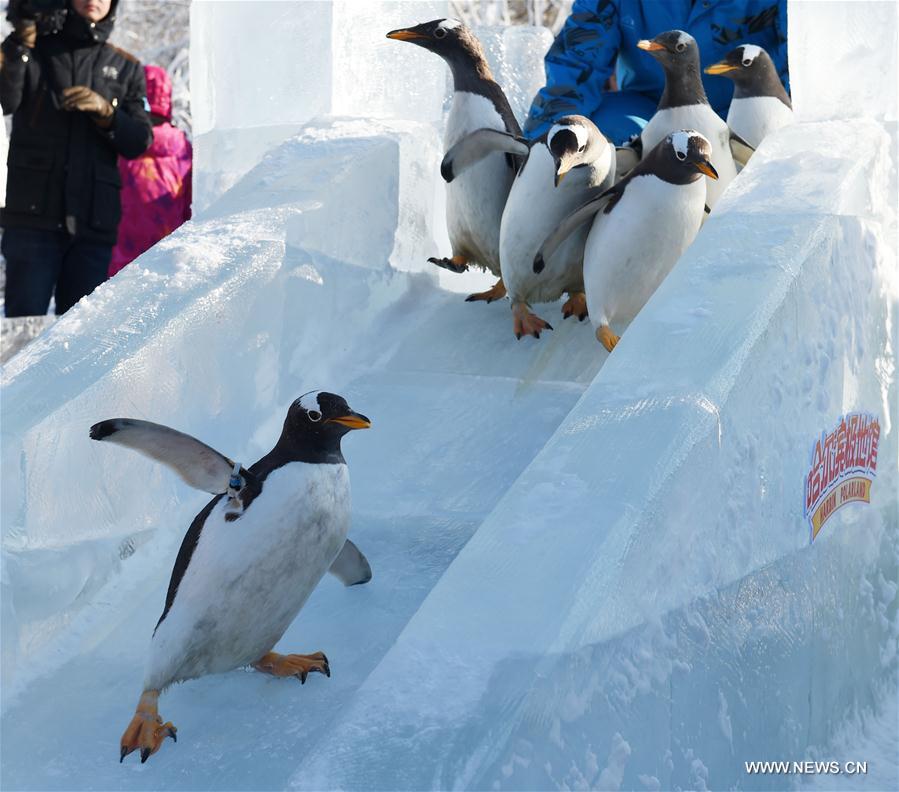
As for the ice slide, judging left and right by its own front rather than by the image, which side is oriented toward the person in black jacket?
right

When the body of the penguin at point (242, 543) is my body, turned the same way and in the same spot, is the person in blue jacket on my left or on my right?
on my left

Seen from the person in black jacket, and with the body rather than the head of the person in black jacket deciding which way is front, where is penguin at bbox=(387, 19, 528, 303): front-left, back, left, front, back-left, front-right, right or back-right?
front-left

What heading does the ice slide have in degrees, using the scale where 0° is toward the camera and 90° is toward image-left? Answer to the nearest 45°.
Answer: approximately 45°

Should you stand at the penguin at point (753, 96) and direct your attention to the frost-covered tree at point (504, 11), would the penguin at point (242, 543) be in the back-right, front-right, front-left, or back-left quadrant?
back-left

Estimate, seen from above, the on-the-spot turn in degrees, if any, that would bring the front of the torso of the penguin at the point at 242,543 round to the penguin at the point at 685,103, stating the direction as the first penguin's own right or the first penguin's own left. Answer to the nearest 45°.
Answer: approximately 90° to the first penguin's own left

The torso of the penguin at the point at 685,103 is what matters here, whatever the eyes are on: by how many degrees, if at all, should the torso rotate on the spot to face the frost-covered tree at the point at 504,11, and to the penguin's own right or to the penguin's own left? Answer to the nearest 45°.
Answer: approximately 135° to the penguin's own right

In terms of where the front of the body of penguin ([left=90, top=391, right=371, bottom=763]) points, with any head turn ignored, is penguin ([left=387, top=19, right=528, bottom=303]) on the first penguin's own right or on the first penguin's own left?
on the first penguin's own left
